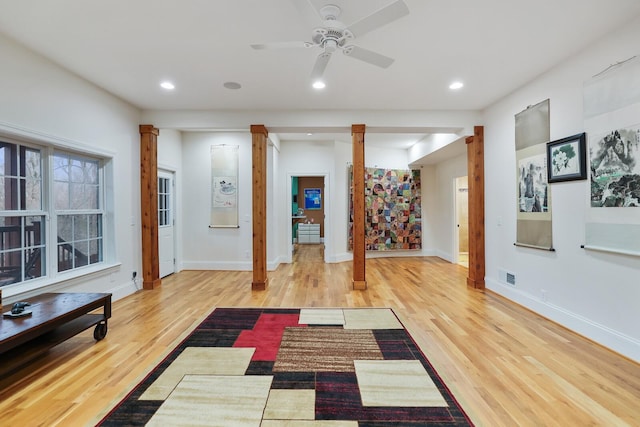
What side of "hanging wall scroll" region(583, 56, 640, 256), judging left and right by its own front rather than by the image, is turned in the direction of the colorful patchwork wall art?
right

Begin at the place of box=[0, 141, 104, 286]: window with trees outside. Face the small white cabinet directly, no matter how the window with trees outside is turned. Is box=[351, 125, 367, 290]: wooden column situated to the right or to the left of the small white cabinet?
right

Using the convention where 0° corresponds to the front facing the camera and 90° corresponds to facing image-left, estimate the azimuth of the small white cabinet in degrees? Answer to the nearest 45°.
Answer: approximately 0°

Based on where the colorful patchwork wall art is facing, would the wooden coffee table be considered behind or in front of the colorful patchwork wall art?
in front

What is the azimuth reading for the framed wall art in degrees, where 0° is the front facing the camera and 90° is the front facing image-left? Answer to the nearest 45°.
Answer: approximately 45°

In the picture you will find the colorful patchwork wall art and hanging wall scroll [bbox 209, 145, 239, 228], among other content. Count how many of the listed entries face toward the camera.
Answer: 2

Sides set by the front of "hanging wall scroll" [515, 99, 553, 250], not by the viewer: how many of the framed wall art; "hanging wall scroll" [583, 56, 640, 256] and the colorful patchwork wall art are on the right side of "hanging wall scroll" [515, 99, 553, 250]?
1

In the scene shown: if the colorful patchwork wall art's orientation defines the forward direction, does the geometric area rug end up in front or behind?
in front

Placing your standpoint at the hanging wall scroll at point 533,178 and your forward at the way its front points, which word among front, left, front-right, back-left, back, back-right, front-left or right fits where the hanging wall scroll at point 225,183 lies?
front-right

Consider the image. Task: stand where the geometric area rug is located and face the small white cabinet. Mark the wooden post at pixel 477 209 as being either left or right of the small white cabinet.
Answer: right

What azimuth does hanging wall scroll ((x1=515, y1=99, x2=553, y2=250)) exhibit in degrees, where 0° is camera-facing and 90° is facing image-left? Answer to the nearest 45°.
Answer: approximately 45°

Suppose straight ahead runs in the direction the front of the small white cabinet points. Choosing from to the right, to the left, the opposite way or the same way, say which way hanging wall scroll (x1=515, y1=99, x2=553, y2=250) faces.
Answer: to the right

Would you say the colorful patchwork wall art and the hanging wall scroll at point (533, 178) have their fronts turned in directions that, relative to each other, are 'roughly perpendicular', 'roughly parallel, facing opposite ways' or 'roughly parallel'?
roughly perpendicular

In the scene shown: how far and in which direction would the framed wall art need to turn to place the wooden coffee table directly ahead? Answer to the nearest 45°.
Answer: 0° — it already faces it
